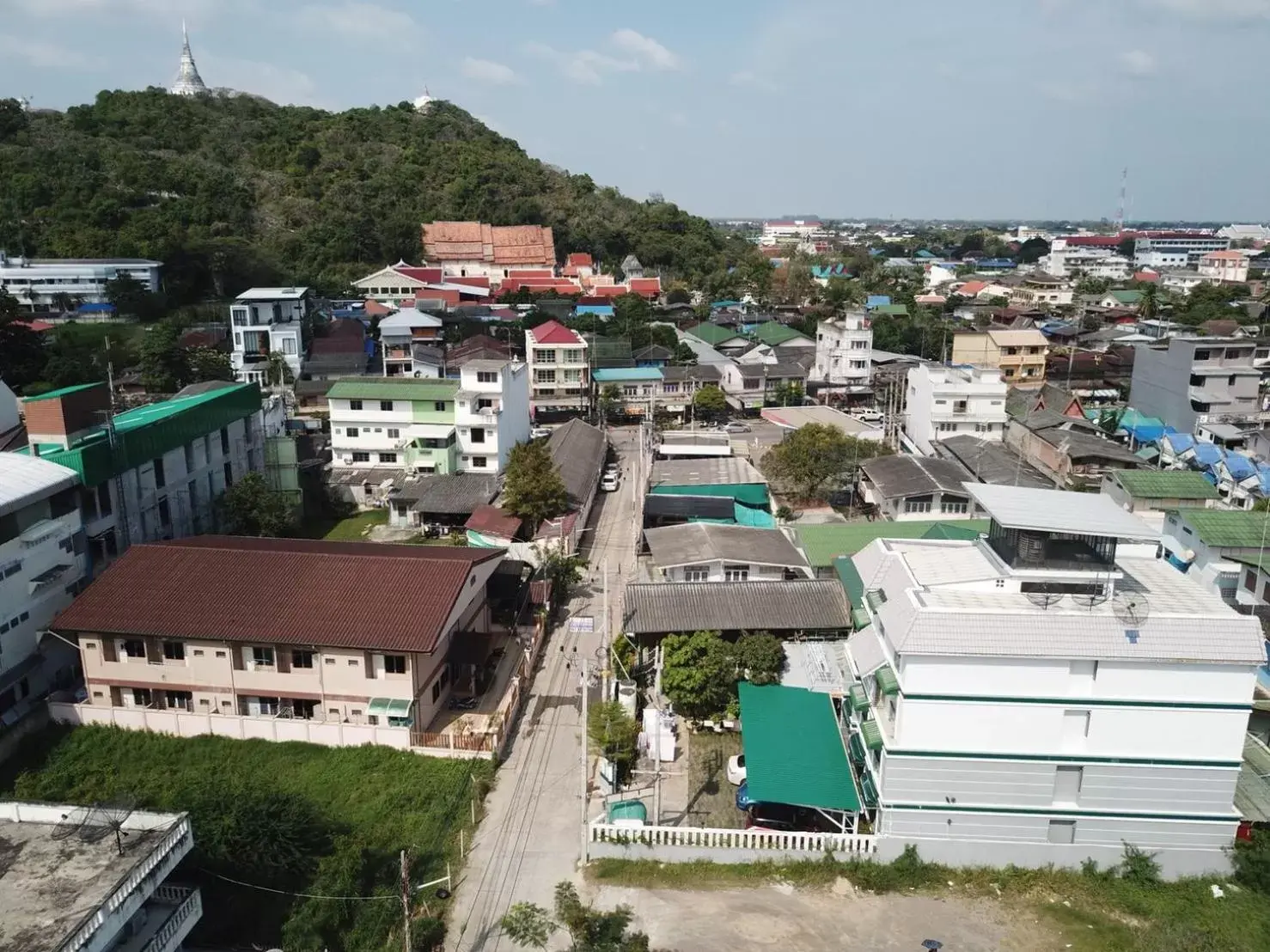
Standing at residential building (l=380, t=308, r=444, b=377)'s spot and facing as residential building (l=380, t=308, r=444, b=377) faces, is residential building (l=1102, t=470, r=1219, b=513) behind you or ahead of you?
ahead

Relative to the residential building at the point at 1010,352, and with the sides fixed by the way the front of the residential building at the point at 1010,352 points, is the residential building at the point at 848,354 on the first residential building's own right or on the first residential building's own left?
on the first residential building's own right

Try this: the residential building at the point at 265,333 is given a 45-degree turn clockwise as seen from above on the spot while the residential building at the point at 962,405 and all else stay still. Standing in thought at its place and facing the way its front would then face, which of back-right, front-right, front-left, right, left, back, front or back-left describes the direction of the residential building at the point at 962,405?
left

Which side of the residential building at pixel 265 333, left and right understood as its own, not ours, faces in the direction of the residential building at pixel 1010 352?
left

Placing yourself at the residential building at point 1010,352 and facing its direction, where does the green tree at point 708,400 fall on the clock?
The green tree is roughly at 3 o'clock from the residential building.

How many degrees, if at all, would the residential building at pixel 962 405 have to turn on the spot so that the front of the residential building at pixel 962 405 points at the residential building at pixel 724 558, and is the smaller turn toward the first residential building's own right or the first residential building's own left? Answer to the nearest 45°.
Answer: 0° — it already faces it

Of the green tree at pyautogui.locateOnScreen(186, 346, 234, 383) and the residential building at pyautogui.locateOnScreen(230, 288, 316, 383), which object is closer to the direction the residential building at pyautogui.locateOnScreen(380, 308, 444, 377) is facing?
the green tree

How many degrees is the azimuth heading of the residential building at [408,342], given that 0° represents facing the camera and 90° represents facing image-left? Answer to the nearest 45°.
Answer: approximately 0°

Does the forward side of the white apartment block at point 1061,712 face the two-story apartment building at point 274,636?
yes

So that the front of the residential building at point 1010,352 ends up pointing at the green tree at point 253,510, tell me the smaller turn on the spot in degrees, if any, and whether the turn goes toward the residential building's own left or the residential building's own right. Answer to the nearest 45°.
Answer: approximately 90° to the residential building's own right

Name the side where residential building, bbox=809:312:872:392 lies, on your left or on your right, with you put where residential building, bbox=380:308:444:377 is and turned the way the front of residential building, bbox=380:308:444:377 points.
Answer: on your left

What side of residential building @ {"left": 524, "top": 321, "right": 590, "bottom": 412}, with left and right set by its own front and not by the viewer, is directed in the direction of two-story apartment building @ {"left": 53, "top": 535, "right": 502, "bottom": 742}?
front
